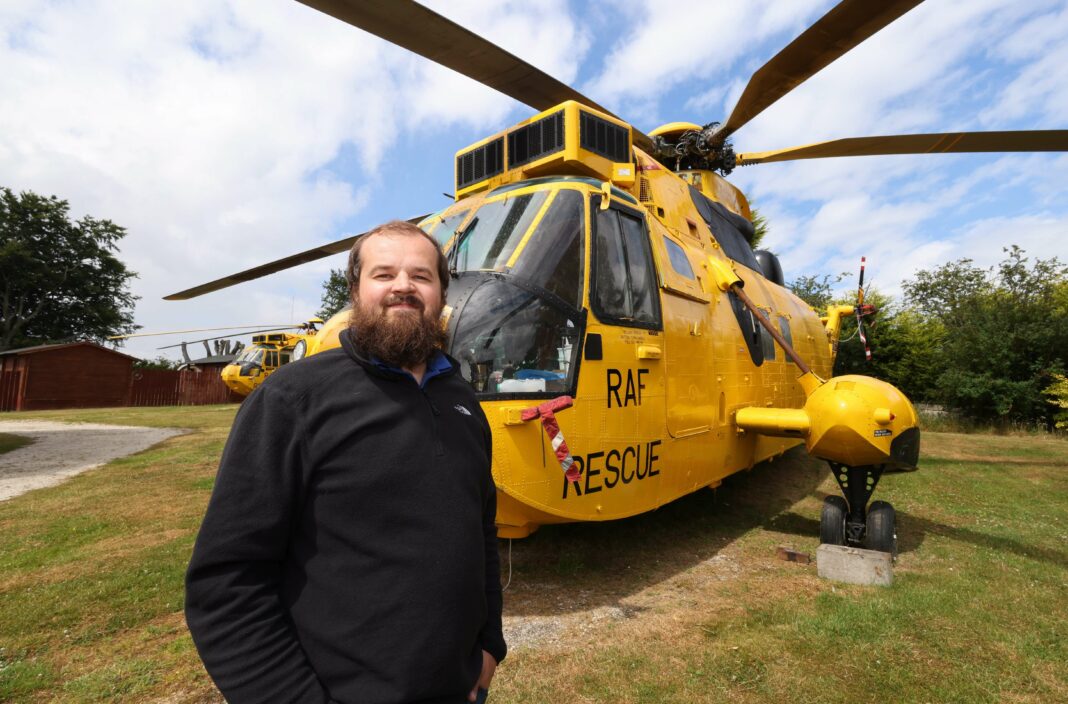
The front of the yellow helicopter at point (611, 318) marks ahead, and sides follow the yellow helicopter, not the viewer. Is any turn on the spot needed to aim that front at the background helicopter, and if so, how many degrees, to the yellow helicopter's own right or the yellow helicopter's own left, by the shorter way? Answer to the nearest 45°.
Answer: approximately 90° to the yellow helicopter's own right

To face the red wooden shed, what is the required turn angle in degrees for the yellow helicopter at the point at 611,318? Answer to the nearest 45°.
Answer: approximately 90° to its right

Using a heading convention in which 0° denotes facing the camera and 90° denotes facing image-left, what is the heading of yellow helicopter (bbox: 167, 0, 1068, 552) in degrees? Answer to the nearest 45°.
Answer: approximately 45°

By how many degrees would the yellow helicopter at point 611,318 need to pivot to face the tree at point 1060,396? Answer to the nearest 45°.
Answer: approximately 180°

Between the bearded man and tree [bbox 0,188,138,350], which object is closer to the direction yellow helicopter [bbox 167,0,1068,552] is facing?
the bearded man

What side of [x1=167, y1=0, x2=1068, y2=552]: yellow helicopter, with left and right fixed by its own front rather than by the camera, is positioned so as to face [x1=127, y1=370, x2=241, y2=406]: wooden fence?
right

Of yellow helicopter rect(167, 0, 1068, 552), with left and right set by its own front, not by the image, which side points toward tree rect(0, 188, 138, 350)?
right

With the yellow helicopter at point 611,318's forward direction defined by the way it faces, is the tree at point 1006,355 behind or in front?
behind

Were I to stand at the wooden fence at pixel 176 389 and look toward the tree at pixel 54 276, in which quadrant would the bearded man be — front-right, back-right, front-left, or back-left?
back-left
